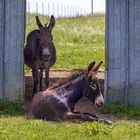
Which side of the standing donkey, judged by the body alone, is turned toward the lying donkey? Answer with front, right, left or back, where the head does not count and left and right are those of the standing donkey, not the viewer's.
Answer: front

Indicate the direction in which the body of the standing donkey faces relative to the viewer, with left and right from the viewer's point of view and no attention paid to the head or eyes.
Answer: facing the viewer

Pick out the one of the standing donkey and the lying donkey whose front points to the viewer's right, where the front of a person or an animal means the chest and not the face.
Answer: the lying donkey

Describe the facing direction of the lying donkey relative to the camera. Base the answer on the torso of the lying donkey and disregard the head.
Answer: to the viewer's right

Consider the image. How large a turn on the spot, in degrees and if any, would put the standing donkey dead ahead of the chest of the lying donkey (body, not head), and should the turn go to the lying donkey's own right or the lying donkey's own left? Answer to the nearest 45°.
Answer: approximately 90° to the lying donkey's own left

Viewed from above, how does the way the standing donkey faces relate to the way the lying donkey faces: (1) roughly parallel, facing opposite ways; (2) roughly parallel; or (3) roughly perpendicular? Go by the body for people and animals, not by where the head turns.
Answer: roughly perpendicular

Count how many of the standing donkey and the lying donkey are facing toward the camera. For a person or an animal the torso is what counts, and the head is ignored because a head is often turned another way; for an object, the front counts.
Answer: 1
